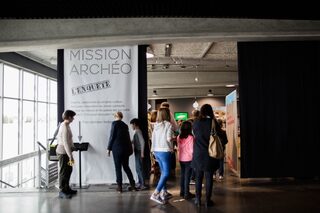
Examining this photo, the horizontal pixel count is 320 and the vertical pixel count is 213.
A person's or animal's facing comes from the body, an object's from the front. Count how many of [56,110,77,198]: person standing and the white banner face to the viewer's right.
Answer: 1

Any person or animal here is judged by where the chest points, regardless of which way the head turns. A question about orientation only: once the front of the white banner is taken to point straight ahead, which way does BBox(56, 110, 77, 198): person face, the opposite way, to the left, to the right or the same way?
to the left

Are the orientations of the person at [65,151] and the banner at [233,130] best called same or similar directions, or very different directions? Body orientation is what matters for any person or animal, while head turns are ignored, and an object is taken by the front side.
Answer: very different directions

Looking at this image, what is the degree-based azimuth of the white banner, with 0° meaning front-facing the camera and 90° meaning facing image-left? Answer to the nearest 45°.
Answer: approximately 0°

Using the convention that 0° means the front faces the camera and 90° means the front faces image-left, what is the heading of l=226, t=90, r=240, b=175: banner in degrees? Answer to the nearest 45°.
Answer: approximately 45°

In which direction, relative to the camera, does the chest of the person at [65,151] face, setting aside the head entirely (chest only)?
to the viewer's right

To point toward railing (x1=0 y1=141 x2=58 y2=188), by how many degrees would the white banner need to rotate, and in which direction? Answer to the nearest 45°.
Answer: approximately 135° to its right

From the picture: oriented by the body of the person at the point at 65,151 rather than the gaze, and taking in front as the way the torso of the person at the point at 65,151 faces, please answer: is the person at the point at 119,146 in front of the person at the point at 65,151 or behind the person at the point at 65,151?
in front

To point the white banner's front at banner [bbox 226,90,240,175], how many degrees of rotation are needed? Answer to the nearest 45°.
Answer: approximately 90° to its left

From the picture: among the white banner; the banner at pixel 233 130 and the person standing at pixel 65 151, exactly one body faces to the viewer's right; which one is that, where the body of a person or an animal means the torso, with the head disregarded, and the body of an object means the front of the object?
the person standing

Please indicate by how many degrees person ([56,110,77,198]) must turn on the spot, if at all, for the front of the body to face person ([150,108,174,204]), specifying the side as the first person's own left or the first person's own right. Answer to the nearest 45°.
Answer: approximately 45° to the first person's own right
